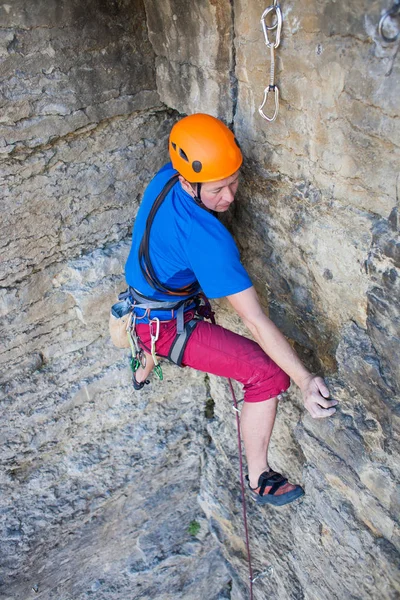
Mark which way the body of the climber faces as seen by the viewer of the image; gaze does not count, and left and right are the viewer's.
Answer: facing to the right of the viewer
